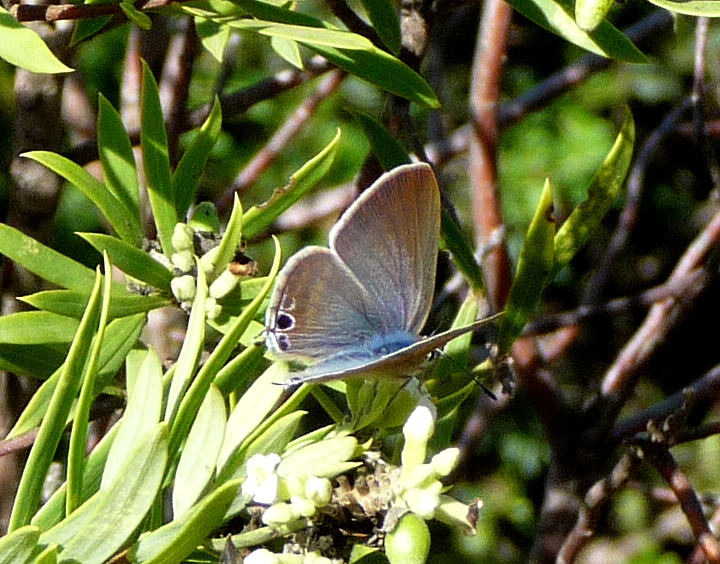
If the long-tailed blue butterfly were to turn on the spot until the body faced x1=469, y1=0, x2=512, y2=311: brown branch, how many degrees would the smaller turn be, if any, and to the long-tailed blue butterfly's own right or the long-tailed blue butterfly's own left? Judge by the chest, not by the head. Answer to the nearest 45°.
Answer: approximately 90° to the long-tailed blue butterfly's own left

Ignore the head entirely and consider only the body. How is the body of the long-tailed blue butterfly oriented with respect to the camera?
to the viewer's right
